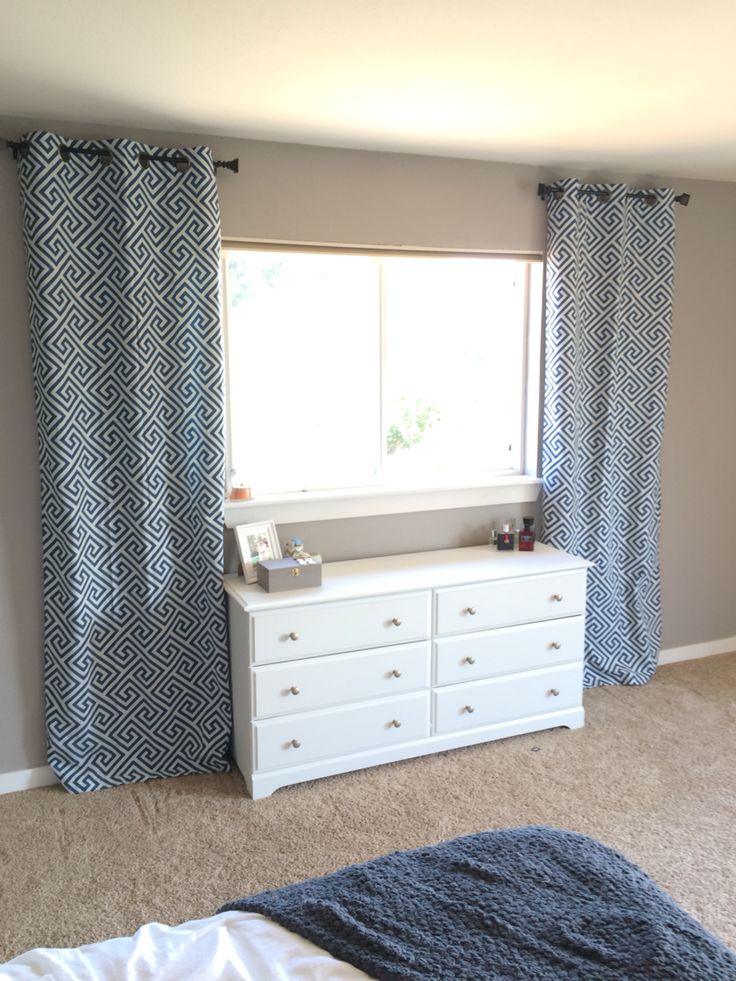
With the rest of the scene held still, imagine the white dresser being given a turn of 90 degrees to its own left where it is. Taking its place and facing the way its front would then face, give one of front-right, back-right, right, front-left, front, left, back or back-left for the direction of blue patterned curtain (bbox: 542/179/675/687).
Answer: front

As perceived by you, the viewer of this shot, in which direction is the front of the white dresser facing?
facing the viewer and to the right of the viewer

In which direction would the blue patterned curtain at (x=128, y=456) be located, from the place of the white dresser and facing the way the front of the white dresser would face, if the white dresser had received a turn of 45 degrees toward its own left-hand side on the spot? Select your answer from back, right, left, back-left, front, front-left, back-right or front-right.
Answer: back

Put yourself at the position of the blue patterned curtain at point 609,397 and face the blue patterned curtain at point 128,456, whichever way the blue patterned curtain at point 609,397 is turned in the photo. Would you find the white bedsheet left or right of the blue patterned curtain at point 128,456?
left

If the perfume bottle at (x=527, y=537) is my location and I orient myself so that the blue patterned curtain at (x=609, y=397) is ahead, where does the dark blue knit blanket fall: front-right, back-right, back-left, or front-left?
back-right

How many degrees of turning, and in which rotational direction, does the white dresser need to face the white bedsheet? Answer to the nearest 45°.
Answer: approximately 45° to its right

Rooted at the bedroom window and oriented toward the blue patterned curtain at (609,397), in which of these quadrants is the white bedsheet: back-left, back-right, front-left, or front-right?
back-right
